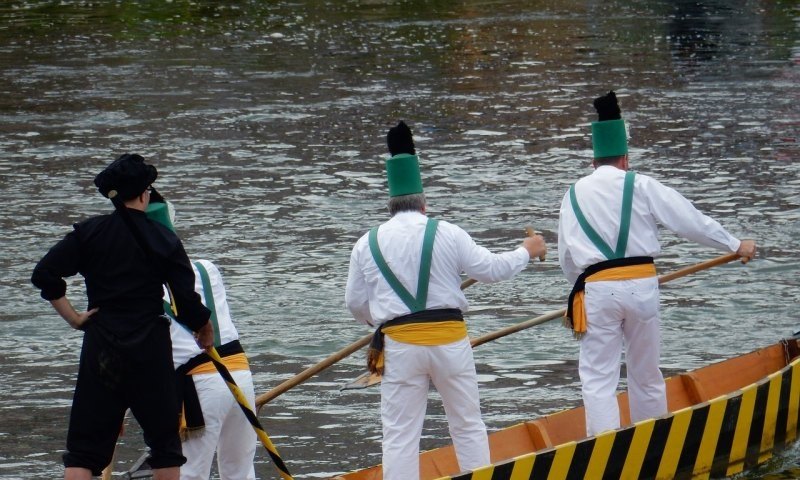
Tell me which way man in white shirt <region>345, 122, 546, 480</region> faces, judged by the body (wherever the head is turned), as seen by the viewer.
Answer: away from the camera

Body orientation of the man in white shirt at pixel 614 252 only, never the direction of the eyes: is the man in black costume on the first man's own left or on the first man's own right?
on the first man's own left

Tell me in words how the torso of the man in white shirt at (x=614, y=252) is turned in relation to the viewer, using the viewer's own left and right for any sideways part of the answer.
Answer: facing away from the viewer

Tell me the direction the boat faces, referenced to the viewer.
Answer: facing away from the viewer and to the right of the viewer

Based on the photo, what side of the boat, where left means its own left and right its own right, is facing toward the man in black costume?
back

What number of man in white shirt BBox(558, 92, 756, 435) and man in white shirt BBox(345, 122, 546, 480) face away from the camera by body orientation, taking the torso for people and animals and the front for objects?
2

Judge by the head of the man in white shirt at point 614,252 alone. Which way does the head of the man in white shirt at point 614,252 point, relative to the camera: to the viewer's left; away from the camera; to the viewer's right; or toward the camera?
away from the camera
